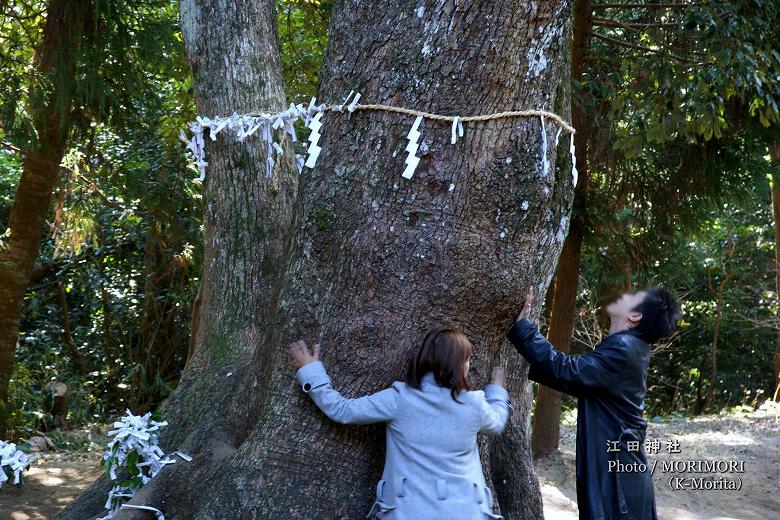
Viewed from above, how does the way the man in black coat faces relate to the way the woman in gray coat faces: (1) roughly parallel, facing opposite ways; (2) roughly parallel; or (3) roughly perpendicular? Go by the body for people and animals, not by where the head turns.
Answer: roughly perpendicular

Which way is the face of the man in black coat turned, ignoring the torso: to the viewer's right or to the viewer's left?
to the viewer's left

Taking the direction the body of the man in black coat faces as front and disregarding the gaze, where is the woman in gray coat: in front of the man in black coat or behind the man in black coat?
in front

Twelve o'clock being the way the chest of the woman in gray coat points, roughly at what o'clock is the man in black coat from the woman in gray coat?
The man in black coat is roughly at 2 o'clock from the woman in gray coat.

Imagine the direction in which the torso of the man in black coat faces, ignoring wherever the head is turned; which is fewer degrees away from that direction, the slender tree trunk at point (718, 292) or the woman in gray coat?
the woman in gray coat

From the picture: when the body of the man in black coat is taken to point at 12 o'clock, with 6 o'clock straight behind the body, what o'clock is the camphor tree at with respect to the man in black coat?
The camphor tree is roughly at 11 o'clock from the man in black coat.

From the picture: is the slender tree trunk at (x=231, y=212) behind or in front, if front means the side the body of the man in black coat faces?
in front

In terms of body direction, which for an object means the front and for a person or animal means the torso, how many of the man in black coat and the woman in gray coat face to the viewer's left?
1

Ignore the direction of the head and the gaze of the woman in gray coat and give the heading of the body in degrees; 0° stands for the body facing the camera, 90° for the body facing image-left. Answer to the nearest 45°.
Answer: approximately 180°

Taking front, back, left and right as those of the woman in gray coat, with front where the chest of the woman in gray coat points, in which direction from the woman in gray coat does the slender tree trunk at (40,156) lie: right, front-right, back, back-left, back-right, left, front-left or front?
front-left

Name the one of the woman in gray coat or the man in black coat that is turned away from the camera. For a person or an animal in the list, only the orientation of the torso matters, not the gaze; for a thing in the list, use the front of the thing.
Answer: the woman in gray coat

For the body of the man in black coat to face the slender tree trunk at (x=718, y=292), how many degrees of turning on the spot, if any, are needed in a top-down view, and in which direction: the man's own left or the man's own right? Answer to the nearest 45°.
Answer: approximately 90° to the man's own right

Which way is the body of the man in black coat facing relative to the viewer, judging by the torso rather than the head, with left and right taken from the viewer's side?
facing to the left of the viewer

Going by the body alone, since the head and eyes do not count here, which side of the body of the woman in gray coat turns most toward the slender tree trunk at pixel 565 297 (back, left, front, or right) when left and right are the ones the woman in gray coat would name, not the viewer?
front
